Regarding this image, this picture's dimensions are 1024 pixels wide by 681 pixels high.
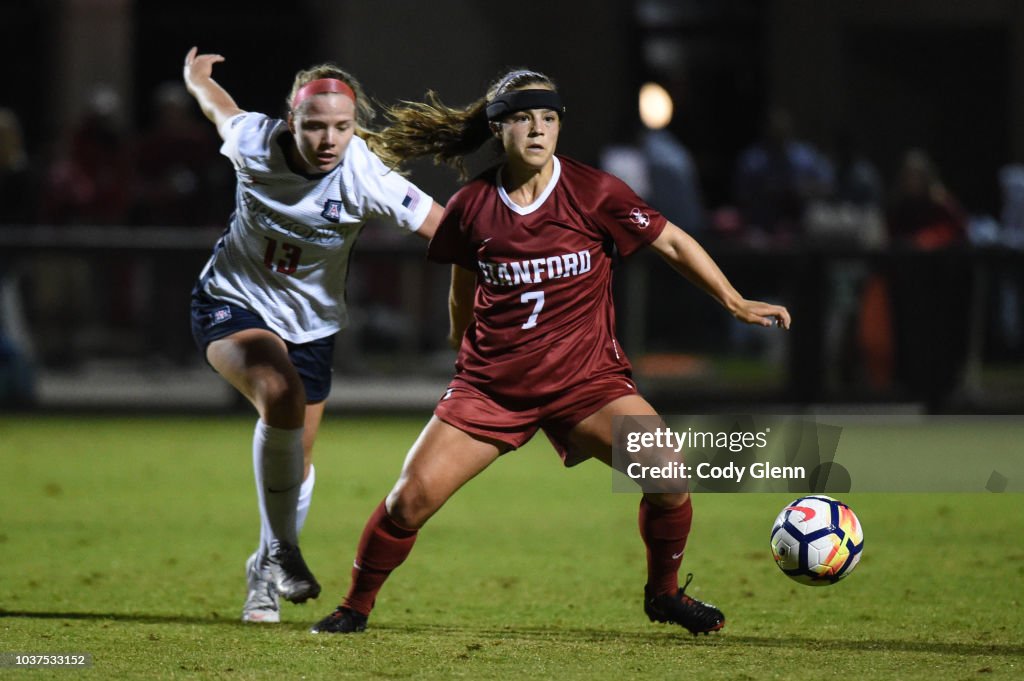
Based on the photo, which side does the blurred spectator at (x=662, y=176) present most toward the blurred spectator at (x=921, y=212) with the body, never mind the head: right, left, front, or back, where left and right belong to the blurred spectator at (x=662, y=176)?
left

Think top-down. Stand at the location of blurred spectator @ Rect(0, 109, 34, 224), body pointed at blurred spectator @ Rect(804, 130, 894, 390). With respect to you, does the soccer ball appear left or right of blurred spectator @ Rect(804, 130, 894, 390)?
right

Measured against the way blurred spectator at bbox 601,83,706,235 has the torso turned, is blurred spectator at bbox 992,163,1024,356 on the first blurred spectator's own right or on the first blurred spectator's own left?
on the first blurred spectator's own left

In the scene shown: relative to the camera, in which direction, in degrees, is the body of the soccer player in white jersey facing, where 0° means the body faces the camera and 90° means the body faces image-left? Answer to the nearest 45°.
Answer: approximately 0°

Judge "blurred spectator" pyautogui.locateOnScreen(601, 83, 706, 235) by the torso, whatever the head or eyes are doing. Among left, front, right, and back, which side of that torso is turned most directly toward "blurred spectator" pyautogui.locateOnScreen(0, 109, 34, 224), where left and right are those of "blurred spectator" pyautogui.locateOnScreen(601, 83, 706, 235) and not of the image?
right

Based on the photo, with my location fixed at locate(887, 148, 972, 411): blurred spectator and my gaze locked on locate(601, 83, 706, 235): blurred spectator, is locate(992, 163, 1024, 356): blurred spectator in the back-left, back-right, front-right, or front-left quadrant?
back-right

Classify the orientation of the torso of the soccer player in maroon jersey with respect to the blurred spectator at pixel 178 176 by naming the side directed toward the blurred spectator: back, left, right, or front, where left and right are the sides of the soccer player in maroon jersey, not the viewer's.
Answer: back
